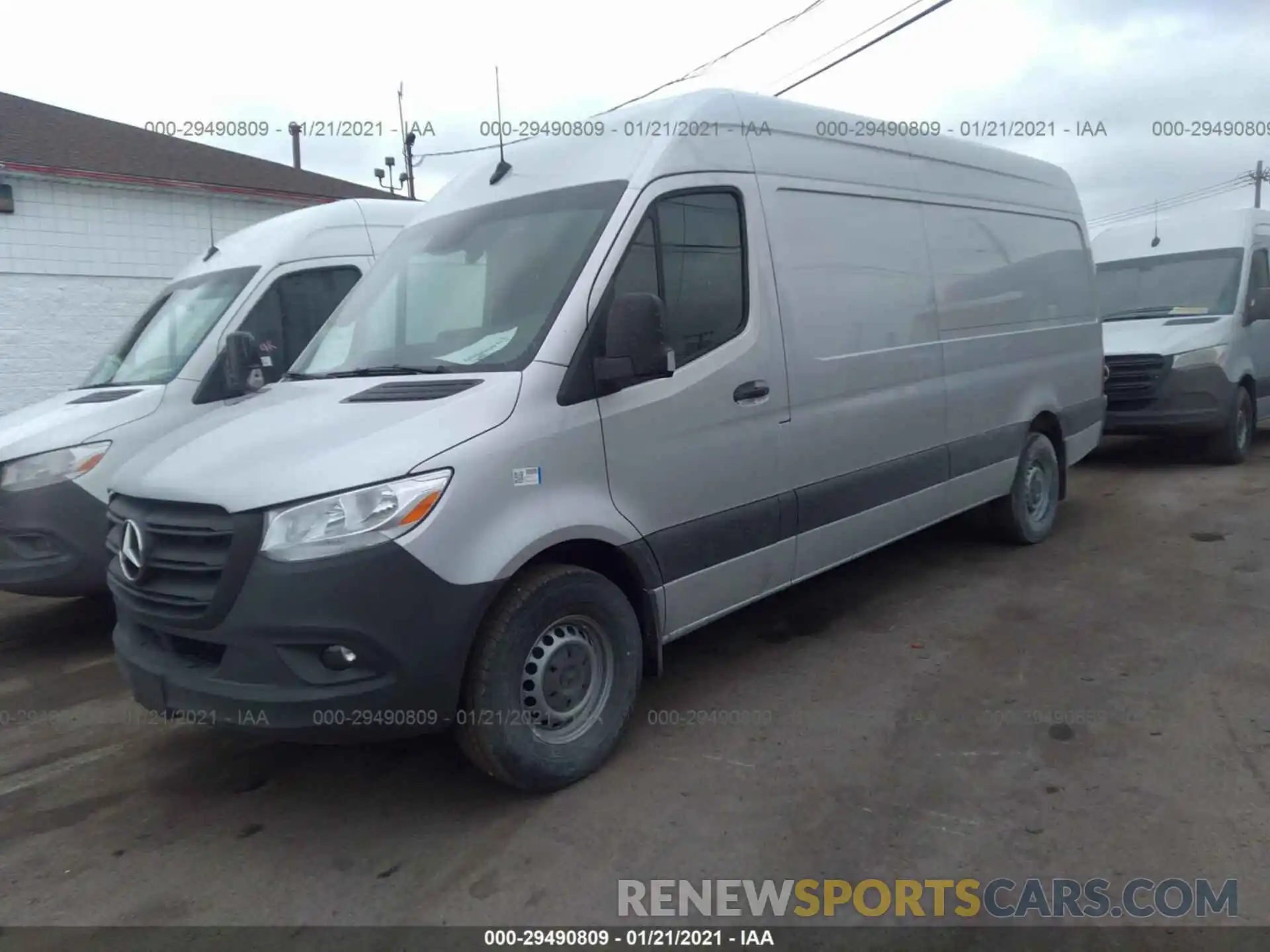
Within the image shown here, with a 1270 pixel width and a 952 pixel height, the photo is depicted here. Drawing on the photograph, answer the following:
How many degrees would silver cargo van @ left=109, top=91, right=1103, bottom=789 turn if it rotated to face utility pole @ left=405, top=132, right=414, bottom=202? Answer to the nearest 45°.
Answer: approximately 135° to its right

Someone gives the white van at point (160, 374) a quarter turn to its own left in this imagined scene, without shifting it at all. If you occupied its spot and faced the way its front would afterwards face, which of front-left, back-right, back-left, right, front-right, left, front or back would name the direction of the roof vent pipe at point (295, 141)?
back-left

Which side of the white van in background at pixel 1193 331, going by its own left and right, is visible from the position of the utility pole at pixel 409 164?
right

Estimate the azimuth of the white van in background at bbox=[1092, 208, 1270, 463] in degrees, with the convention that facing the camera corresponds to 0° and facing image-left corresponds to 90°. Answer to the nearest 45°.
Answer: approximately 45°

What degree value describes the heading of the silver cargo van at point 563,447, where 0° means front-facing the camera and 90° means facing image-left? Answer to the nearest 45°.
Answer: approximately 45°

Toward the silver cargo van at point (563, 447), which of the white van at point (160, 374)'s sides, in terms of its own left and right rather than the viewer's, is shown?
left

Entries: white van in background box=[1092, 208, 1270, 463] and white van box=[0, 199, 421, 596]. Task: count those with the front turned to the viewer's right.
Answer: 0

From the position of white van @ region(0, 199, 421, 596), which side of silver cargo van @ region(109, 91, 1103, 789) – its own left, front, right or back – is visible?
right

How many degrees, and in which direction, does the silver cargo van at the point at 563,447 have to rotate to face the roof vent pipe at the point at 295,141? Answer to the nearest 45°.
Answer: approximately 135° to its right

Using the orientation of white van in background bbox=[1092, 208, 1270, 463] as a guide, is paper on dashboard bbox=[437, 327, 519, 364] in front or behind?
in front

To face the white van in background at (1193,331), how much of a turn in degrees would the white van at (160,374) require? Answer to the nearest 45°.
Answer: approximately 135° to its left

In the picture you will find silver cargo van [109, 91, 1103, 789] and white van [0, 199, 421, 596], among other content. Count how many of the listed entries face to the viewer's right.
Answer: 0

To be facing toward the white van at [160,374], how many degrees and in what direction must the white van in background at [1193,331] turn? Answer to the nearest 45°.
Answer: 0° — it already faces it
